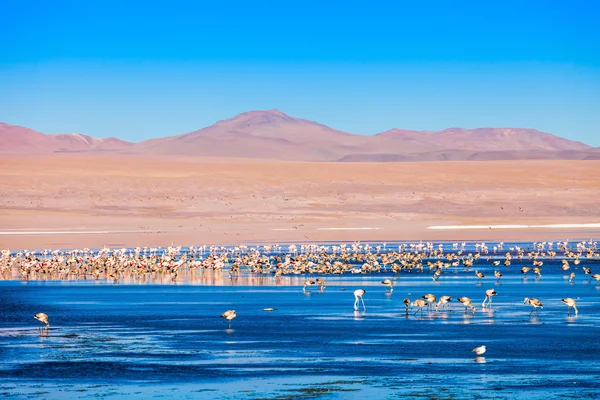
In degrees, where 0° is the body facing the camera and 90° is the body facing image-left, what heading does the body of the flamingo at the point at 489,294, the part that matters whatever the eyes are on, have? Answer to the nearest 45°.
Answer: approximately 90°

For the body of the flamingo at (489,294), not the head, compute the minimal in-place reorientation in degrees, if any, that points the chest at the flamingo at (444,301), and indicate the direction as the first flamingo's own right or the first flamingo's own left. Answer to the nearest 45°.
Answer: approximately 45° to the first flamingo's own left

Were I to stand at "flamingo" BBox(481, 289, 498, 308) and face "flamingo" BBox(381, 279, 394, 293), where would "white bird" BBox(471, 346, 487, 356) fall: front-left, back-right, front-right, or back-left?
back-left

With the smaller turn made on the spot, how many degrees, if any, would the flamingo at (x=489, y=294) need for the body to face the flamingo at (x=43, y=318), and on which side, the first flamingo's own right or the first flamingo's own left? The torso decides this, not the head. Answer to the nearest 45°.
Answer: approximately 45° to the first flamingo's own left

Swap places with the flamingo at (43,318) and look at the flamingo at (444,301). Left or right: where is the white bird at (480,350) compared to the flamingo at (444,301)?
right
